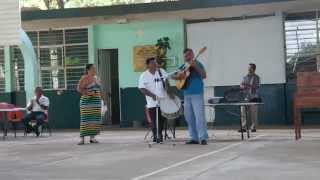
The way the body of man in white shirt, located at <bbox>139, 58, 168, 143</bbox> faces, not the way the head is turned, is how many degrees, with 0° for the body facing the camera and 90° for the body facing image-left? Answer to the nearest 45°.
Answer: approximately 315°

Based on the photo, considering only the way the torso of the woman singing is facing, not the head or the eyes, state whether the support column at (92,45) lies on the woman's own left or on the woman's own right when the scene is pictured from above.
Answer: on the woman's own left

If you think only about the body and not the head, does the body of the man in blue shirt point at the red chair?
no

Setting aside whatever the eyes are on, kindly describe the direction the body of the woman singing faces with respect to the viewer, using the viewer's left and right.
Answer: facing the viewer and to the right of the viewer

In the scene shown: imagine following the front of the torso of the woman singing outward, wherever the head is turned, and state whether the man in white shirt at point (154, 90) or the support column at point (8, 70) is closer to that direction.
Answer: the man in white shirt

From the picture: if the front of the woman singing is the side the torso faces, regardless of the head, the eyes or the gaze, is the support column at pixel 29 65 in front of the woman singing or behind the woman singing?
behind

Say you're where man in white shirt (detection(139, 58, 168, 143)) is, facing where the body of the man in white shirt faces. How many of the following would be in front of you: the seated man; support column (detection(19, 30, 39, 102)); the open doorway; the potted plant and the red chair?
0

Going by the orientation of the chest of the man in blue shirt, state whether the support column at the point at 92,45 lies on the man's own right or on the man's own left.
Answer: on the man's own right

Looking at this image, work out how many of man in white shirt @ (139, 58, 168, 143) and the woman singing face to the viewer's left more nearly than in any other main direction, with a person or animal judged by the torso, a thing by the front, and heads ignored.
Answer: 0

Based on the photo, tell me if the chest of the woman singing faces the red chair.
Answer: no

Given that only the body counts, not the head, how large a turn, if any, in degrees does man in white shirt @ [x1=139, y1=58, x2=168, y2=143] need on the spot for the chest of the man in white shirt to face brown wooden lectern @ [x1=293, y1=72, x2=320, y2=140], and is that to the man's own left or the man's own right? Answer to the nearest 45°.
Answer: approximately 45° to the man's own left

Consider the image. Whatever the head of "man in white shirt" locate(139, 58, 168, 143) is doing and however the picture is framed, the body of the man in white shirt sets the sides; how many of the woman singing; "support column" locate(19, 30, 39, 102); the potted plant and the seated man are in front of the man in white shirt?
0

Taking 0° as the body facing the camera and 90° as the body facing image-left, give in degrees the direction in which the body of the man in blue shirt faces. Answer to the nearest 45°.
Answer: approximately 45°

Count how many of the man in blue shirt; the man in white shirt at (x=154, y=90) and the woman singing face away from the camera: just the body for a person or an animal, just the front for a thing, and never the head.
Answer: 0
